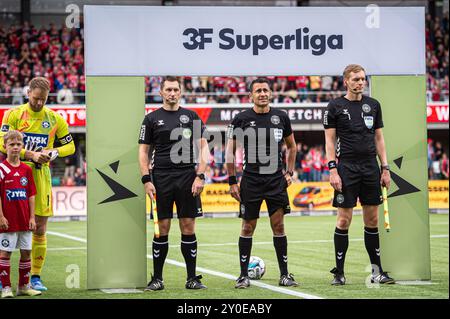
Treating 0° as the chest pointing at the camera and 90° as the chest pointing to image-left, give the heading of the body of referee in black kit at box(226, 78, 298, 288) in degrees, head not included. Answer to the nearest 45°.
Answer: approximately 0°

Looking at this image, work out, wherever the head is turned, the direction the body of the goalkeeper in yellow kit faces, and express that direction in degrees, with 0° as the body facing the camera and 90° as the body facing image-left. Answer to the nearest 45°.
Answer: approximately 0°

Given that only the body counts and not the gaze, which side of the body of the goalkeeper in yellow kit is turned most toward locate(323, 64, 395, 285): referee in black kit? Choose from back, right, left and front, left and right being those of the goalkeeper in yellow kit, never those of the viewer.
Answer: left

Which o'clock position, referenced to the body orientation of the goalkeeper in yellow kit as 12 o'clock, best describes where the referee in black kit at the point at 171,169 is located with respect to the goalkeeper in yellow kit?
The referee in black kit is roughly at 10 o'clock from the goalkeeper in yellow kit.

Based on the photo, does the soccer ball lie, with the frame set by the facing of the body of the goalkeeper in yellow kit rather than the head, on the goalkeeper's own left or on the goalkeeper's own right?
on the goalkeeper's own left
